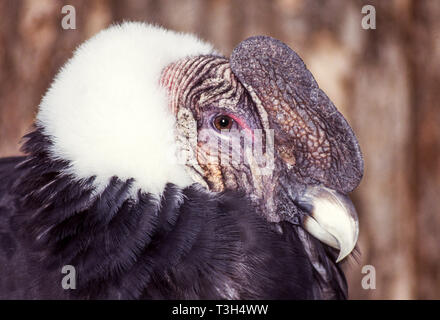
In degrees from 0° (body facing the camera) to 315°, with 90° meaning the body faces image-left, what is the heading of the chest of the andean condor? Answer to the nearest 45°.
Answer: approximately 270°
